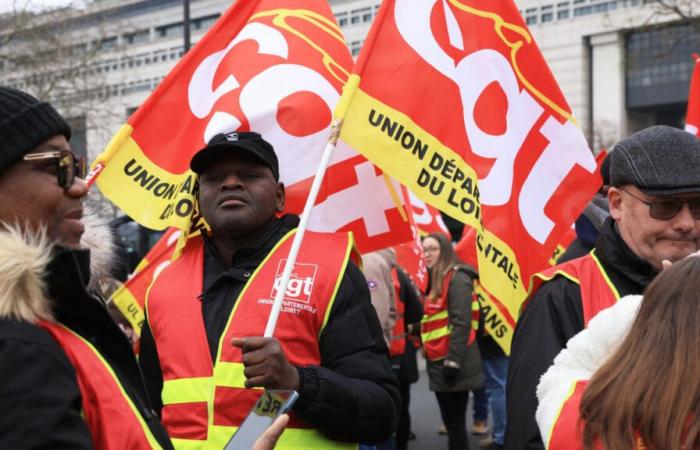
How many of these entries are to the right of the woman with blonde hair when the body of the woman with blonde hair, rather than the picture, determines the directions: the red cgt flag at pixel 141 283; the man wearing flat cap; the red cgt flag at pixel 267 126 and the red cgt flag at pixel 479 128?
0

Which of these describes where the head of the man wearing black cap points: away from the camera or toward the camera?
toward the camera

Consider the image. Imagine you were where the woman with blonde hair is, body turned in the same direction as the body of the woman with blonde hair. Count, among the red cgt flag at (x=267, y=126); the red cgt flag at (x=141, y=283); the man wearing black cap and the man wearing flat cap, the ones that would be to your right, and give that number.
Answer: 0

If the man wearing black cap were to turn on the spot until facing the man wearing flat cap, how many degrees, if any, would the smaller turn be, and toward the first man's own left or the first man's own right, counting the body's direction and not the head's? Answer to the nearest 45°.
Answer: approximately 135° to the first man's own left

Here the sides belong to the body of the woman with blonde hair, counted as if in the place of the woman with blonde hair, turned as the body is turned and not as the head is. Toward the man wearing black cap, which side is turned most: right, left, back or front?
left

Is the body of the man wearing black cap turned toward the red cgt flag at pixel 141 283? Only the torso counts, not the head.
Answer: no
